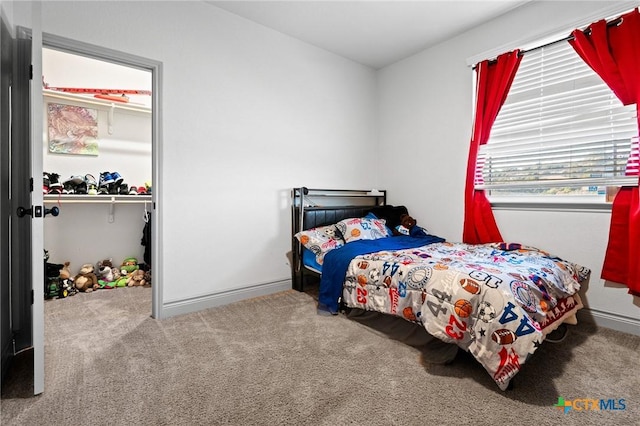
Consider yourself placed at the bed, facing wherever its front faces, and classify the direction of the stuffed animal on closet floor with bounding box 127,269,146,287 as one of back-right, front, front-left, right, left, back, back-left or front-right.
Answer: back-right

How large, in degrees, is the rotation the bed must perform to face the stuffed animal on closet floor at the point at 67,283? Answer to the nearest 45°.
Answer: approximately 135° to its right

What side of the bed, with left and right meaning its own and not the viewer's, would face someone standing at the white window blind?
left

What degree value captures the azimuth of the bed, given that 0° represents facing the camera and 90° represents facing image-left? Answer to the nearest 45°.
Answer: approximately 315°

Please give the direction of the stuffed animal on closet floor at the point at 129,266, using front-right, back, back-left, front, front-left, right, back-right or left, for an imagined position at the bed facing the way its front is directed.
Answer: back-right

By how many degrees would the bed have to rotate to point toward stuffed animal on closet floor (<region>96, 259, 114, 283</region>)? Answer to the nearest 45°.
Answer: approximately 135° to its right
